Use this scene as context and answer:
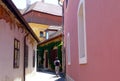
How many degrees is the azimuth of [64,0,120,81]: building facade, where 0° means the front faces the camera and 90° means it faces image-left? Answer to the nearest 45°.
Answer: approximately 45°

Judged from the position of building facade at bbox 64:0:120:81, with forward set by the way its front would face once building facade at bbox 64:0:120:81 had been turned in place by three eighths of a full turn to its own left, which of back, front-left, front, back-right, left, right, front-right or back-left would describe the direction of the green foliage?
left
